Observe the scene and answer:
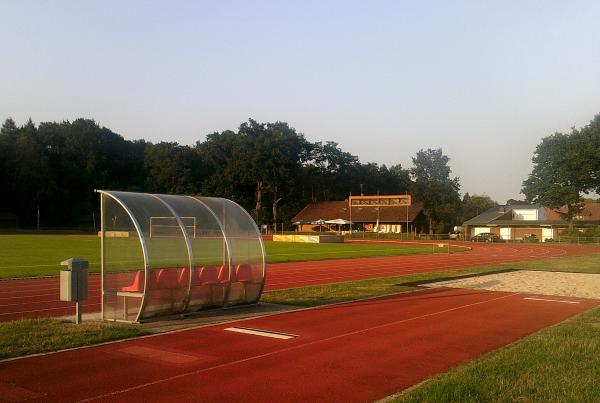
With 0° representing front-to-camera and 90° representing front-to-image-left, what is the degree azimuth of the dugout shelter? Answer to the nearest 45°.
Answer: approximately 135°

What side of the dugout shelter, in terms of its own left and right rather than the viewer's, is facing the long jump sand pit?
right
